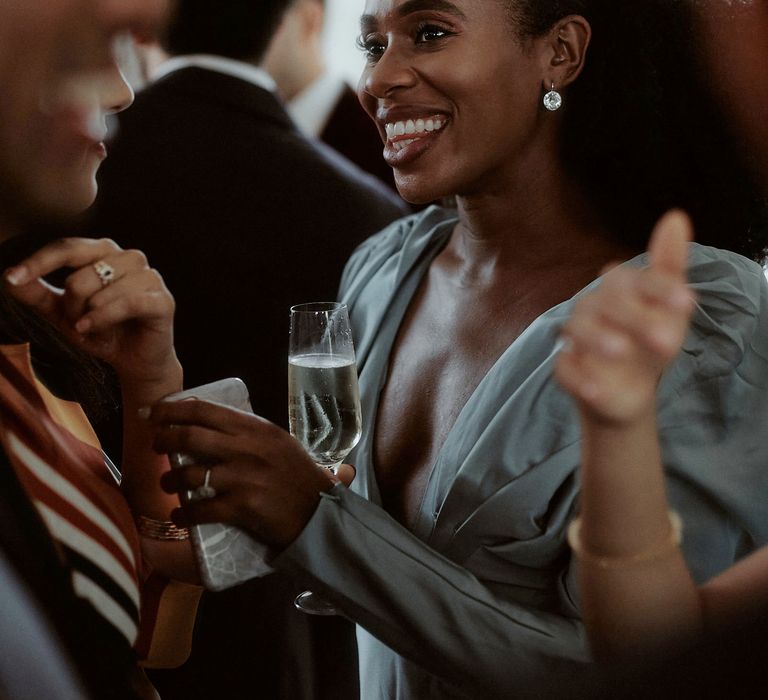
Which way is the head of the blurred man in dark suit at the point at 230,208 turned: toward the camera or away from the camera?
away from the camera

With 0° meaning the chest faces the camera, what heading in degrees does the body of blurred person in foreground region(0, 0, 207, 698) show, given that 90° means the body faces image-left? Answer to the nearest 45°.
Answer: approximately 270°

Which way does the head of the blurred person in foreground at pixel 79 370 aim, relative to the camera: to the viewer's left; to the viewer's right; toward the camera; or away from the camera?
to the viewer's right
